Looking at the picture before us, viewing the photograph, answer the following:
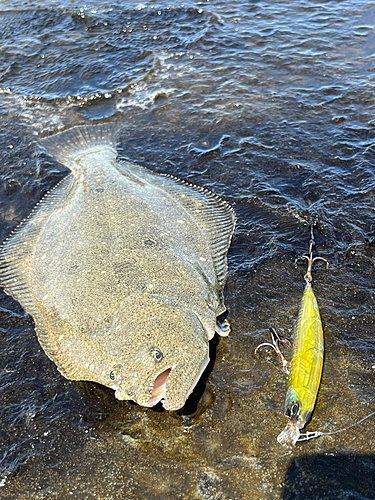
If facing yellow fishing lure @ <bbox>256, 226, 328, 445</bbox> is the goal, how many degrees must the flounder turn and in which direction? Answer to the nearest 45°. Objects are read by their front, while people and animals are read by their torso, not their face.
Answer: approximately 45° to its left

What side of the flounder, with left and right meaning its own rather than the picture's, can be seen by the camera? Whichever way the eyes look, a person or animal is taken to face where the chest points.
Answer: front
